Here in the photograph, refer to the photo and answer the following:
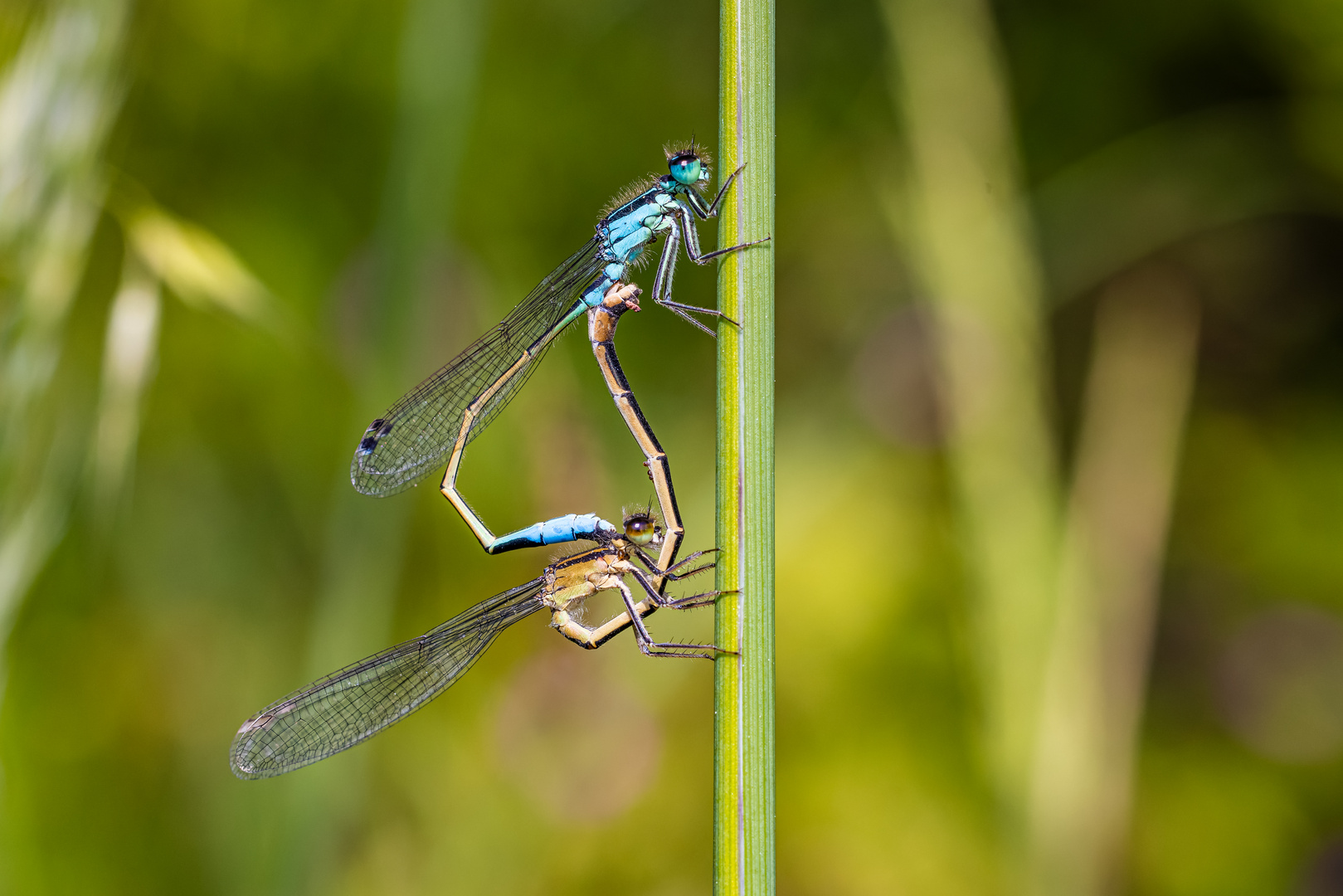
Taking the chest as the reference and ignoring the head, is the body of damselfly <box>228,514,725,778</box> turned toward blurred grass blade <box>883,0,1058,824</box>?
no

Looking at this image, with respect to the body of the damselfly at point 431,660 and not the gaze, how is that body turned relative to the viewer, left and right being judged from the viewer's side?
facing to the right of the viewer

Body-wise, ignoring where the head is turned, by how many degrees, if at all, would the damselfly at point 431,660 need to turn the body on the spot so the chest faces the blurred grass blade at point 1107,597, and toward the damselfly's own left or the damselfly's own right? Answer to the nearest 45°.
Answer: approximately 90° to the damselfly's own left

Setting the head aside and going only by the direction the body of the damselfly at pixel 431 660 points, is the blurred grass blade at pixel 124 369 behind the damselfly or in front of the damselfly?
behind
